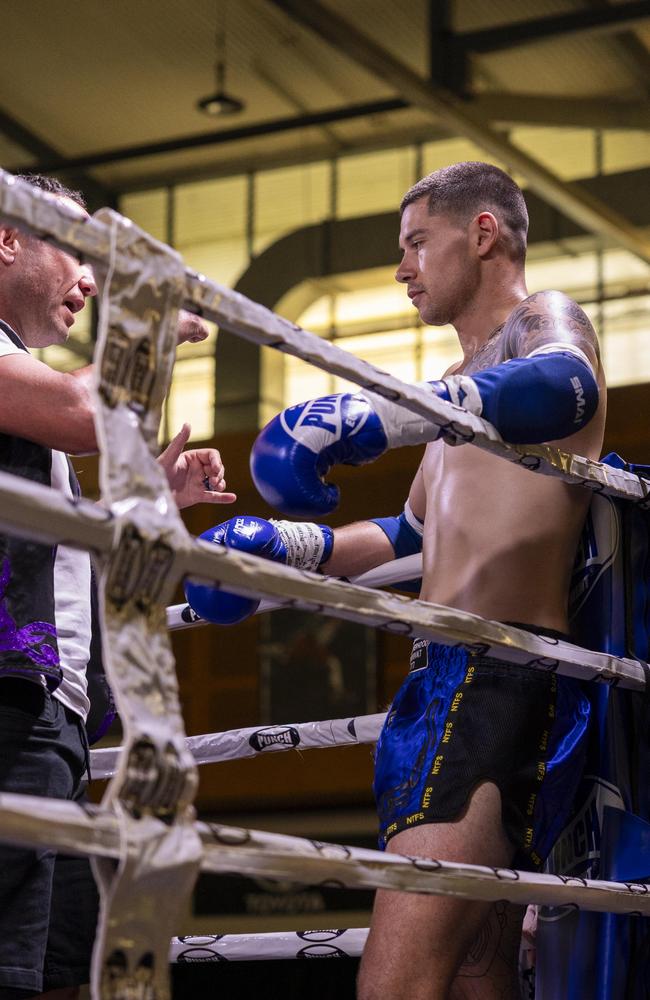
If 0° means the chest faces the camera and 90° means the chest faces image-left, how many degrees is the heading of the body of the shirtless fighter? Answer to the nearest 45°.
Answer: approximately 90°

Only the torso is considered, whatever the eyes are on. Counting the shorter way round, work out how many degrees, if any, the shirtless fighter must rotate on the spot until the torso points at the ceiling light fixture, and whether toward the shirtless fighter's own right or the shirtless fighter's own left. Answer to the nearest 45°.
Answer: approximately 90° to the shirtless fighter's own right

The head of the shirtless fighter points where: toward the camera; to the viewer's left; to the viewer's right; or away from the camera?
to the viewer's left
